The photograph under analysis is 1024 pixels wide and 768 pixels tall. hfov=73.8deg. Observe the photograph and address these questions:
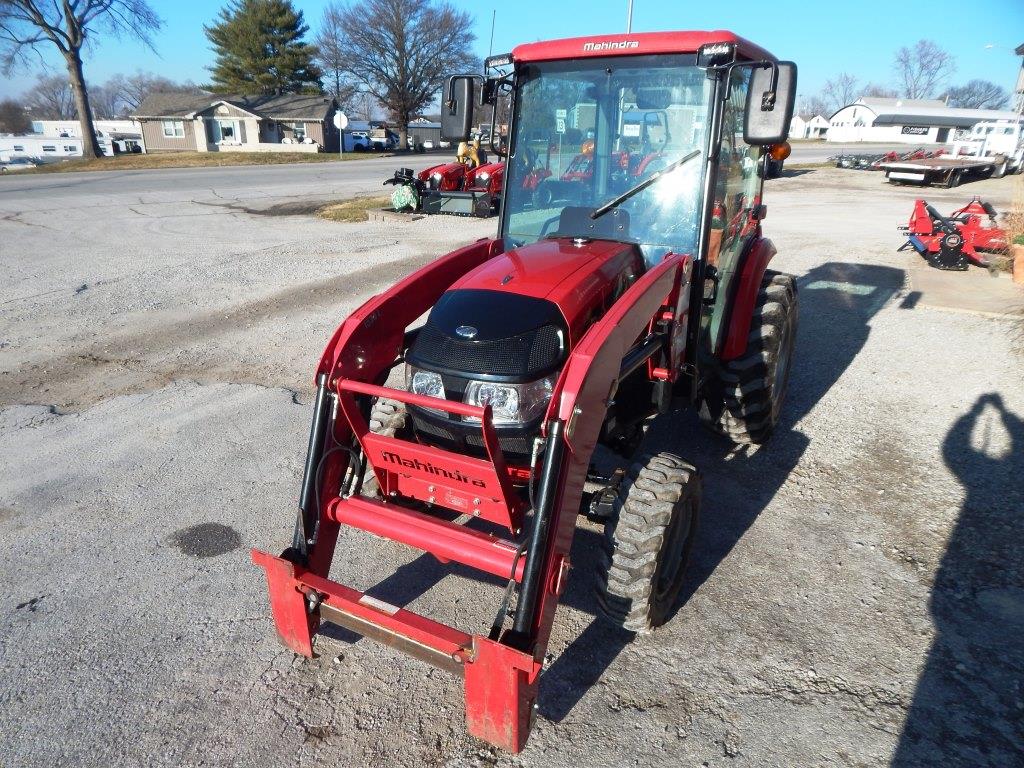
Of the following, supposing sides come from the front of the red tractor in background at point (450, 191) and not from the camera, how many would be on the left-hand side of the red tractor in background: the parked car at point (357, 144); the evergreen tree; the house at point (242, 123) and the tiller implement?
1

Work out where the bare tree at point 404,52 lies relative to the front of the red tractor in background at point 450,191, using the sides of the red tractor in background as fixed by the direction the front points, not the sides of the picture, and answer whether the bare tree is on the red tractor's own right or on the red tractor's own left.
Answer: on the red tractor's own right

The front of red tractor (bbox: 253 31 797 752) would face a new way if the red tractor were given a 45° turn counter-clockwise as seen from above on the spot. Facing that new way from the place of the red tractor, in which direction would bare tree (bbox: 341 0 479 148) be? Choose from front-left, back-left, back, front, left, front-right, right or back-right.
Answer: back

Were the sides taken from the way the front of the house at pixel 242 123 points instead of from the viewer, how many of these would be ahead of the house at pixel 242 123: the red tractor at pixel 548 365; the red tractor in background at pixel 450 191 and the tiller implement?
3

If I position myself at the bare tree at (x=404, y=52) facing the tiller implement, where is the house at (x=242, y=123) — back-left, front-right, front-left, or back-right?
back-right

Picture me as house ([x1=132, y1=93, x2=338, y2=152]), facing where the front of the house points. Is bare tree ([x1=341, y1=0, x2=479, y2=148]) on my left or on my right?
on my left

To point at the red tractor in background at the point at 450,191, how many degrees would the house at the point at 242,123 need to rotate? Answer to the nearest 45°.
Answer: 0° — it already faces it

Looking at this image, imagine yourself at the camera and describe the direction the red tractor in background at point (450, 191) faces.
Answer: facing the viewer and to the left of the viewer

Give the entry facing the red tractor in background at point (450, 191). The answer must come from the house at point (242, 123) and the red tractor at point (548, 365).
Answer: the house

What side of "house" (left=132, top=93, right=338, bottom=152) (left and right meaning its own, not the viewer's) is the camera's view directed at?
front

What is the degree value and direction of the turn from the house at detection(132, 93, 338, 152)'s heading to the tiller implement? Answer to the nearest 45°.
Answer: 0° — it already faces it

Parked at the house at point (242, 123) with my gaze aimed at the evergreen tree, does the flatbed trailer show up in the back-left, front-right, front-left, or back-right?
back-right

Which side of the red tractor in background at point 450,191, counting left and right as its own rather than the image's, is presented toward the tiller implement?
left

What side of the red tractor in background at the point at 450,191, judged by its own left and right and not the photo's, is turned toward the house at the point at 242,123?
right
